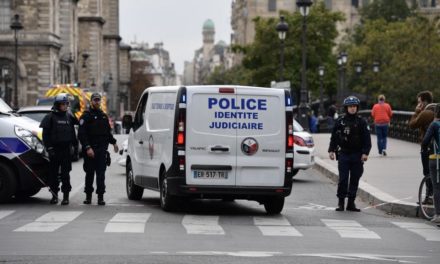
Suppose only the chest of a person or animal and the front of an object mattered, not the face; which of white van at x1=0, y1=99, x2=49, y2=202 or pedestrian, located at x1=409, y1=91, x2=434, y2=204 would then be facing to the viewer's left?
the pedestrian

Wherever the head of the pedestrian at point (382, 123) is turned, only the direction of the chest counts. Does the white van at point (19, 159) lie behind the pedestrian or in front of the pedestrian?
behind

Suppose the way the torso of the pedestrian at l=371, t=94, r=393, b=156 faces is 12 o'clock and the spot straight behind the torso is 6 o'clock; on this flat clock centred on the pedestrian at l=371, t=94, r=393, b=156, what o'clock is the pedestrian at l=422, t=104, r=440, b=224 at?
the pedestrian at l=422, t=104, r=440, b=224 is roughly at 6 o'clock from the pedestrian at l=371, t=94, r=393, b=156.

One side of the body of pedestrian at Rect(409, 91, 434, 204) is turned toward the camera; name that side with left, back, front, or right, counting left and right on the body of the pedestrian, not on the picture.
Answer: left

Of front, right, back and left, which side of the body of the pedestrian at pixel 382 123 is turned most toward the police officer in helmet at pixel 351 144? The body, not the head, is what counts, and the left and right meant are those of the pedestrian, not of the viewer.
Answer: back

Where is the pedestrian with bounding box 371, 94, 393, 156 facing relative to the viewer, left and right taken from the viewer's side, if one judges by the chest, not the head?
facing away from the viewer

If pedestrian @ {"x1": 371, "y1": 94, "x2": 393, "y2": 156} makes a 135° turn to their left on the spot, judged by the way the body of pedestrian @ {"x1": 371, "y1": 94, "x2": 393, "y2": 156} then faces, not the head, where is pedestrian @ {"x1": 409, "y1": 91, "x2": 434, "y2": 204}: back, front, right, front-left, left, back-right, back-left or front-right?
front-left

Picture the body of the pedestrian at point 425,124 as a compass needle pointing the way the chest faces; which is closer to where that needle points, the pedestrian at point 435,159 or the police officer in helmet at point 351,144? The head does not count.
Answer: the police officer in helmet
